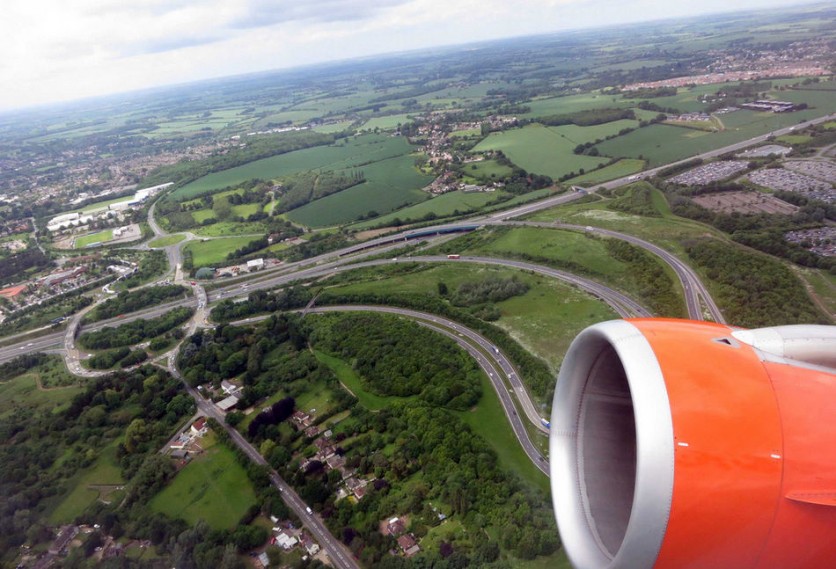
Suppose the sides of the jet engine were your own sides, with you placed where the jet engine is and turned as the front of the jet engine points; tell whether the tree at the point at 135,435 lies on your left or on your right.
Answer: on your right

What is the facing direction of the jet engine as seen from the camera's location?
facing the viewer and to the left of the viewer
